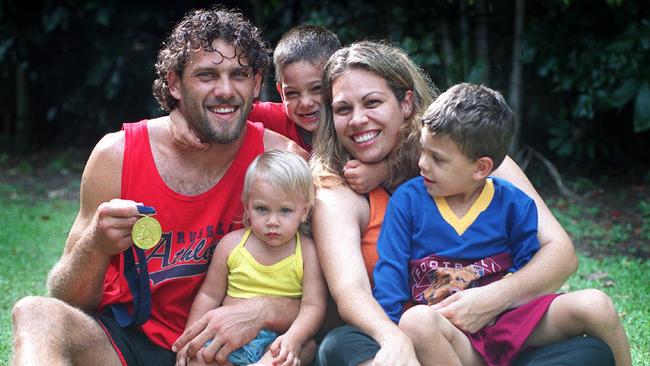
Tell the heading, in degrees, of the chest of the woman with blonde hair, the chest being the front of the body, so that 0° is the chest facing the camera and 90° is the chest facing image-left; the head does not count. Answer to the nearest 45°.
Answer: approximately 0°

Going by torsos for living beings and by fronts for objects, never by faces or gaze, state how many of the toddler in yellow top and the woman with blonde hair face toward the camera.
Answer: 2

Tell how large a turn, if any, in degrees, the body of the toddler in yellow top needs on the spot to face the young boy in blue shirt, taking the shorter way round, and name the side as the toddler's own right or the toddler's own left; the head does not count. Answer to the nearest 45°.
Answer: approximately 90° to the toddler's own left

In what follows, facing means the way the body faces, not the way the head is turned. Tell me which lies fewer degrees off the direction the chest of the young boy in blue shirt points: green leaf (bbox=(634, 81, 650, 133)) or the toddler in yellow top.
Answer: the toddler in yellow top

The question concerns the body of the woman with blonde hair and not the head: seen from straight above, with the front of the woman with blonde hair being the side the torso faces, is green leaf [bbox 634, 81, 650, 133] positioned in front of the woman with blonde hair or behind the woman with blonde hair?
behind

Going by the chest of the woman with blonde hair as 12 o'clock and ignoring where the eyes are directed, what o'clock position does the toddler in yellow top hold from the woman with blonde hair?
The toddler in yellow top is roughly at 2 o'clock from the woman with blonde hair.

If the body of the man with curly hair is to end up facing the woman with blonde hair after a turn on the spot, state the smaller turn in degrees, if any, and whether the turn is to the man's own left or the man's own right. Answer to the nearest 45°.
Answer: approximately 90° to the man's own left

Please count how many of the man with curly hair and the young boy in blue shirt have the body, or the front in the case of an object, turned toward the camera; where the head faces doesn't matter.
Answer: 2
